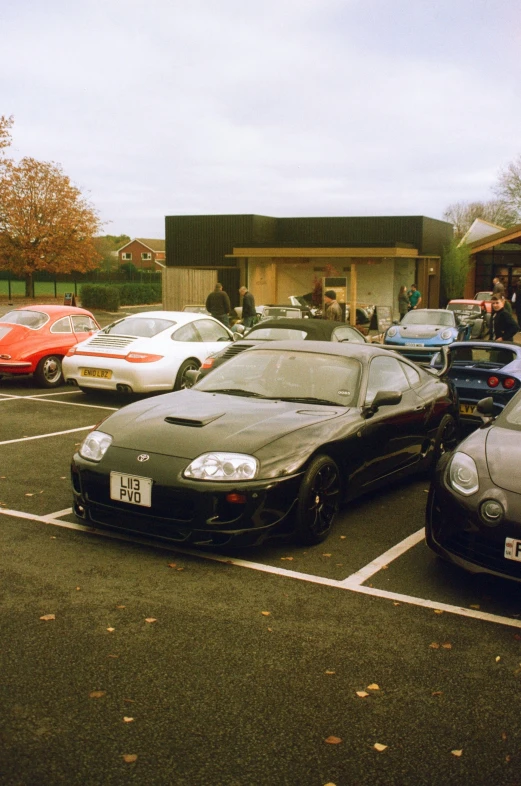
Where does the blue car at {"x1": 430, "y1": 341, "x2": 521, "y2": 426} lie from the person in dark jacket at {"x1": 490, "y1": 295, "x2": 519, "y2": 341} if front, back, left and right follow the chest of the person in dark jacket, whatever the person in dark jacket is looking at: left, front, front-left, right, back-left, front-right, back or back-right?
front-left

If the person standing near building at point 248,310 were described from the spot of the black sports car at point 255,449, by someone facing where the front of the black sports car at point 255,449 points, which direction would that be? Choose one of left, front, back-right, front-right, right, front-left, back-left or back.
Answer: back-right

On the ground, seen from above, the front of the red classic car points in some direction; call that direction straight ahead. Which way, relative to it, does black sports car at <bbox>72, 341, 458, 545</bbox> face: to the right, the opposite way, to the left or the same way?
the opposite way

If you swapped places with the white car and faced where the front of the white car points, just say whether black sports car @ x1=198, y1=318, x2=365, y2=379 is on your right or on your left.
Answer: on your right

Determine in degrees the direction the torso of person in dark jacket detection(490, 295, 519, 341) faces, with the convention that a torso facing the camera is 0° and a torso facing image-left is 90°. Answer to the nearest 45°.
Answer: approximately 45°

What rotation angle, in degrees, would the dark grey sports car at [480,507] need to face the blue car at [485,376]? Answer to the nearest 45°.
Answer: approximately 135° to its right

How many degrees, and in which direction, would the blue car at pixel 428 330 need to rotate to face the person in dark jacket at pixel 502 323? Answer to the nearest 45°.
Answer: approximately 45° to its left

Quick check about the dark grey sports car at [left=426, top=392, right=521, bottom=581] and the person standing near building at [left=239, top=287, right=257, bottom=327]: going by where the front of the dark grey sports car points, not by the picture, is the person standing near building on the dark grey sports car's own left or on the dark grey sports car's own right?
on the dark grey sports car's own right
